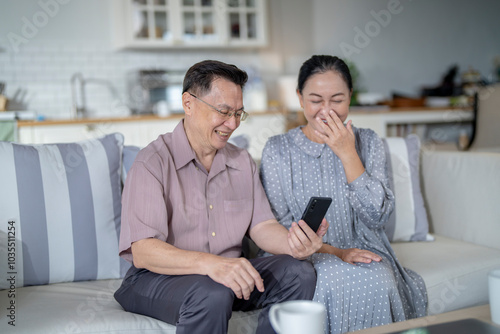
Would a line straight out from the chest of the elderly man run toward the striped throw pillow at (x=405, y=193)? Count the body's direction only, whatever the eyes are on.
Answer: no

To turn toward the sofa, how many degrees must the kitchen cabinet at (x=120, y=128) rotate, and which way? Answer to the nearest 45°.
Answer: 0° — it already faces it

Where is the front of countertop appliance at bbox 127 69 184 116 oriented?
toward the camera

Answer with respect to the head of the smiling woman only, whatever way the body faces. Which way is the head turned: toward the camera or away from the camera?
toward the camera

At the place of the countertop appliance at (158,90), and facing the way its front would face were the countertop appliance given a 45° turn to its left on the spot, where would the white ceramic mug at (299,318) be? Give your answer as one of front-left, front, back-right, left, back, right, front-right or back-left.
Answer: front-right

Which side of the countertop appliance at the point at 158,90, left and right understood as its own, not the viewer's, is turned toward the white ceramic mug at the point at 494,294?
front

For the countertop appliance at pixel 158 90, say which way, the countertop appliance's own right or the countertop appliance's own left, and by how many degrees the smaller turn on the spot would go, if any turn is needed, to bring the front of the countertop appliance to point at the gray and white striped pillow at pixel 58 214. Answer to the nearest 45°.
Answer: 0° — it already faces it

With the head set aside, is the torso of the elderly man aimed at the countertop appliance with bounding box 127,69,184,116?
no

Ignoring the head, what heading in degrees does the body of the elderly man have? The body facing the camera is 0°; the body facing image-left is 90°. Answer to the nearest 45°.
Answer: approximately 315°

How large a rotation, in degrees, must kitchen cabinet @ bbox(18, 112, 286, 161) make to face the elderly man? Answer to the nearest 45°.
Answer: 0° — it already faces them

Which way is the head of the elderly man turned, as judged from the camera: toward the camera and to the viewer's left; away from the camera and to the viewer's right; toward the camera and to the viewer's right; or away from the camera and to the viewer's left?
toward the camera and to the viewer's right

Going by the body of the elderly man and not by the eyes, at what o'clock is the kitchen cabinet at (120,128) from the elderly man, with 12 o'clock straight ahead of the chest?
The kitchen cabinet is roughly at 7 o'clock from the elderly man.
